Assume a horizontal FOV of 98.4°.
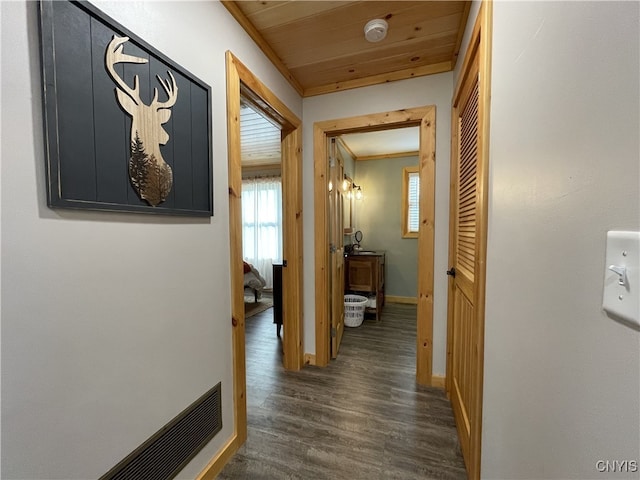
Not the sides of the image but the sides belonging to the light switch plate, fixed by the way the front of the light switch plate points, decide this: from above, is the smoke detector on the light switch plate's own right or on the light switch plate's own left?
on the light switch plate's own right

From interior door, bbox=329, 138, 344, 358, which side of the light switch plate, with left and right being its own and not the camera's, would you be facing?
right

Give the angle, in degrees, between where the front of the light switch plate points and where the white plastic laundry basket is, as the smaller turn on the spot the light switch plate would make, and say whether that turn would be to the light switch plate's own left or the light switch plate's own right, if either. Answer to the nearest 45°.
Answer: approximately 90° to the light switch plate's own right

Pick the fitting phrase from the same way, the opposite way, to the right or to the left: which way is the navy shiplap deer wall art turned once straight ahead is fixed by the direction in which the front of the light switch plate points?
the opposite way

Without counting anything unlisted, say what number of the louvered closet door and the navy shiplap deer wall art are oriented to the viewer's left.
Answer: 1

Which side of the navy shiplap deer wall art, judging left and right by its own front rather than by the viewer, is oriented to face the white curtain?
left

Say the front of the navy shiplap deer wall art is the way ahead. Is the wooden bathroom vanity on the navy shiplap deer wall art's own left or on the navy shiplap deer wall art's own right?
on the navy shiplap deer wall art's own left

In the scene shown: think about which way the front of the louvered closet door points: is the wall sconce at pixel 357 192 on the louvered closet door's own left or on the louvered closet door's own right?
on the louvered closet door's own right

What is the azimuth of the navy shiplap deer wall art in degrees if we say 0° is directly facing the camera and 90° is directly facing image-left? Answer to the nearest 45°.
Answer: approximately 315°

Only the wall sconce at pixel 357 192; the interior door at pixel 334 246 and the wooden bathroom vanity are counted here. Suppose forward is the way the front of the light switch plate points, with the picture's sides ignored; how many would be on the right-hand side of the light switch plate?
3

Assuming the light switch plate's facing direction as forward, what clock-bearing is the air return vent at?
The air return vent is roughly at 1 o'clock from the light switch plate.

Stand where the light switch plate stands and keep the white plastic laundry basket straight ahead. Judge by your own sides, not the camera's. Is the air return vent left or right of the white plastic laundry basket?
left

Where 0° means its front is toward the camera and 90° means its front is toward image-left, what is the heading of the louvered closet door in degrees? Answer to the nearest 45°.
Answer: approximately 90°

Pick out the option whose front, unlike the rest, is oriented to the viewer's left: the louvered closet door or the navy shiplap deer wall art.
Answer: the louvered closet door
